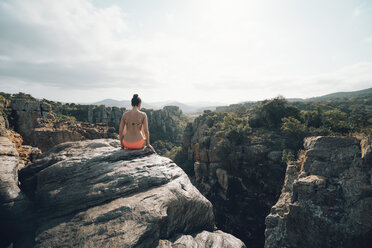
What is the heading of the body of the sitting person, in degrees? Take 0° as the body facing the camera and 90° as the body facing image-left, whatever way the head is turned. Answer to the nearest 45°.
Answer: approximately 180°

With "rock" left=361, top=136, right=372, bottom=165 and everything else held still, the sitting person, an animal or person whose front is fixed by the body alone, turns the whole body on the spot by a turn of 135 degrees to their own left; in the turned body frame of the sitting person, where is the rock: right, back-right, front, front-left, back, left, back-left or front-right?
back-left

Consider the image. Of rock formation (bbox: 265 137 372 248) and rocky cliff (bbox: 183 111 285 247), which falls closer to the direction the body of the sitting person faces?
the rocky cliff

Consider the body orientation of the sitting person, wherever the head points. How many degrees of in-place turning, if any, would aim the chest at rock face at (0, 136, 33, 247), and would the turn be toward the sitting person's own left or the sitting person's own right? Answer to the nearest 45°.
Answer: approximately 135° to the sitting person's own left

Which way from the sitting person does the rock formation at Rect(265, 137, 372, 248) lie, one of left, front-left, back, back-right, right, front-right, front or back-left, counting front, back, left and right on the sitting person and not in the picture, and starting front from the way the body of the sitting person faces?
right

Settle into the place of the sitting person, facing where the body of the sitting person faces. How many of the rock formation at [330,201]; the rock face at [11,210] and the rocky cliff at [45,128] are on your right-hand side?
1

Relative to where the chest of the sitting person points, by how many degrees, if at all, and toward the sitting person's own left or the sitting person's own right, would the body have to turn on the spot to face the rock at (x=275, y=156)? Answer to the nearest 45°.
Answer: approximately 45° to the sitting person's own right

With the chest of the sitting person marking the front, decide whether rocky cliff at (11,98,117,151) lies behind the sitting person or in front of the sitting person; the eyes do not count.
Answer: in front

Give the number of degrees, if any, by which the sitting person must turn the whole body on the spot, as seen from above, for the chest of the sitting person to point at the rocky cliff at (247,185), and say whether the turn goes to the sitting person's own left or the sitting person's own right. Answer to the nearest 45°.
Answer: approximately 45° to the sitting person's own right
